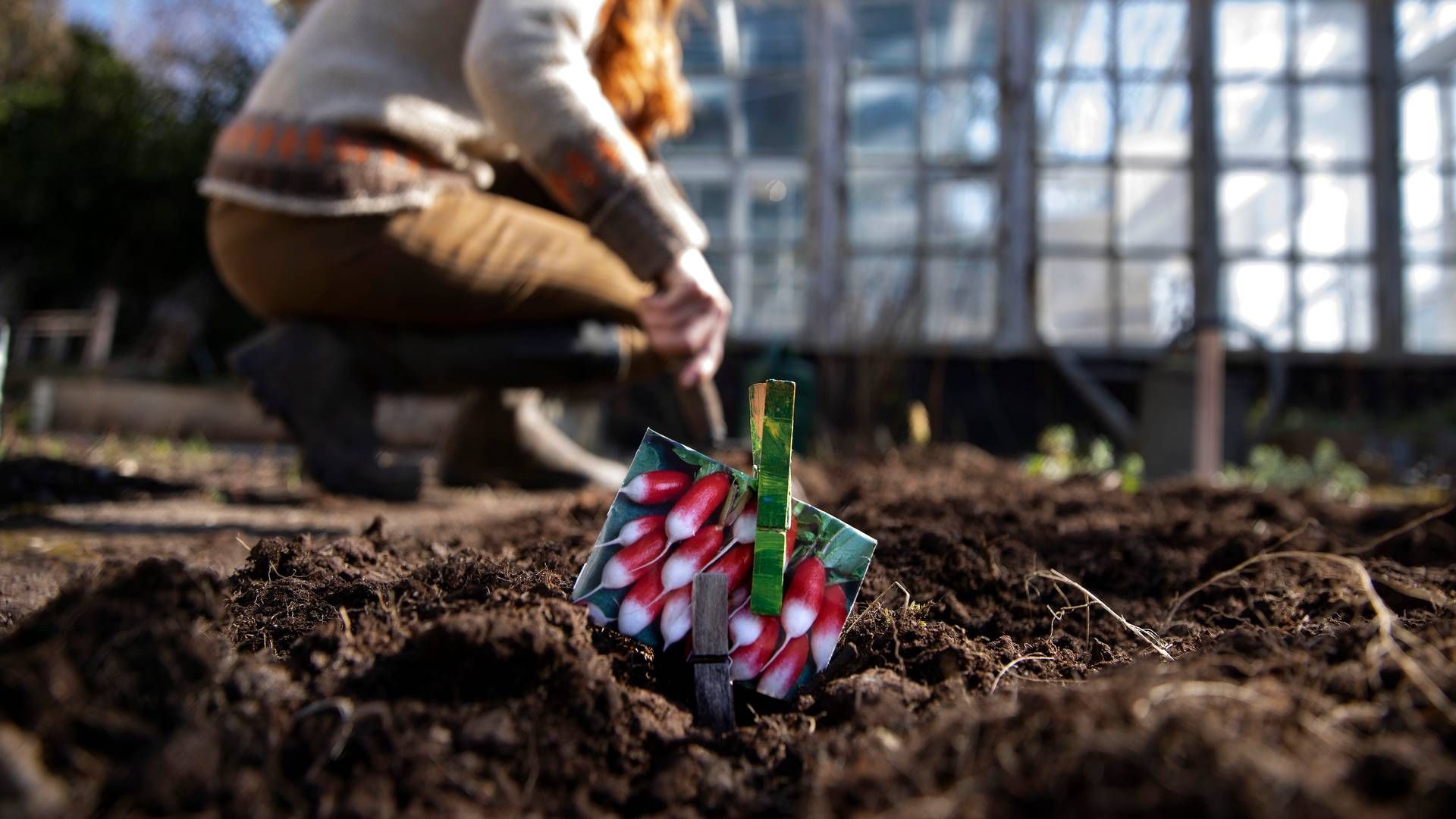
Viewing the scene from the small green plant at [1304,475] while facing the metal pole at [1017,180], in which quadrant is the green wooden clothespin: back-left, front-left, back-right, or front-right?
back-left

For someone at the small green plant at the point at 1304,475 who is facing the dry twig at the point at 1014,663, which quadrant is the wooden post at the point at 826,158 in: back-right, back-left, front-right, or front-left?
back-right

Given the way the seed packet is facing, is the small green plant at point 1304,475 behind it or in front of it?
behind

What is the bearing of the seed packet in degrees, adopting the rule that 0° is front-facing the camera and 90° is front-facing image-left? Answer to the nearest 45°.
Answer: approximately 0°

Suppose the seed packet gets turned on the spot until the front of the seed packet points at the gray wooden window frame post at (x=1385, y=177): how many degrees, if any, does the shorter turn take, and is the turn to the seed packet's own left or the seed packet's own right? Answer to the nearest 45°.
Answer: approximately 135° to the seed packet's own left

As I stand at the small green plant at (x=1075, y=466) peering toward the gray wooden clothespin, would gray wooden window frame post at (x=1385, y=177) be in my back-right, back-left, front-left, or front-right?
back-left

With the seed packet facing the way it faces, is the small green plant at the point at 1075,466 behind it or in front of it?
behind

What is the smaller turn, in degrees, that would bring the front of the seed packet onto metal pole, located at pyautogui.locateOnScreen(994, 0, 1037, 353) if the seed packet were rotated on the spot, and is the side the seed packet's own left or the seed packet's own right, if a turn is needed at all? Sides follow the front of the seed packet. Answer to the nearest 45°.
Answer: approximately 180°
